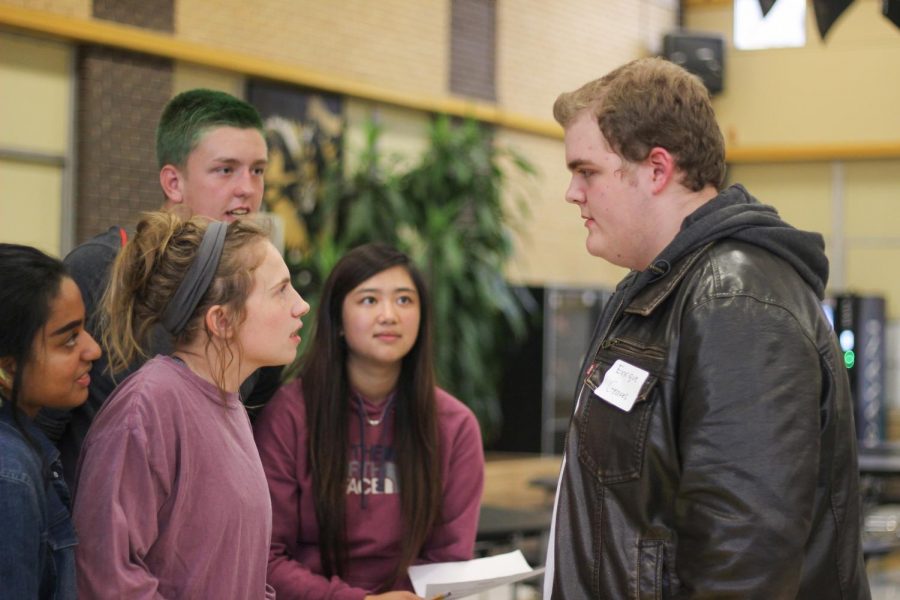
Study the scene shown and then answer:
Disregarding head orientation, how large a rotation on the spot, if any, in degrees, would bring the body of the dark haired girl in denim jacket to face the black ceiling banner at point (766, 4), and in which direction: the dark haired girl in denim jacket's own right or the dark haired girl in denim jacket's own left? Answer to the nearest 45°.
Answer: approximately 45° to the dark haired girl in denim jacket's own left

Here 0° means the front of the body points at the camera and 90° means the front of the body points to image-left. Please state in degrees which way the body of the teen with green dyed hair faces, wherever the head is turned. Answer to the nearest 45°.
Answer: approximately 315°

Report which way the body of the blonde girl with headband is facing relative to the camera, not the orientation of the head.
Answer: to the viewer's right

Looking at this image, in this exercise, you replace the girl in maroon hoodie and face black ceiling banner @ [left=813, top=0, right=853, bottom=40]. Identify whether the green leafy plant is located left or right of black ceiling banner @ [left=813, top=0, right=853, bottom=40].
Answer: left

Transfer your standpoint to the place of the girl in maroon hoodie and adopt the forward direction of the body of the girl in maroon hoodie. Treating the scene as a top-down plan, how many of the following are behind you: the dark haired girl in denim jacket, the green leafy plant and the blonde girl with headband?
1

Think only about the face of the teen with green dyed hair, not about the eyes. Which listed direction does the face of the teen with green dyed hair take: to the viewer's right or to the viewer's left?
to the viewer's right

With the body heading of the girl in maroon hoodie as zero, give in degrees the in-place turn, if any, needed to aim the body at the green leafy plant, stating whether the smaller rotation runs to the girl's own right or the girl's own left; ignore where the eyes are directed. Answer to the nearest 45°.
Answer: approximately 180°

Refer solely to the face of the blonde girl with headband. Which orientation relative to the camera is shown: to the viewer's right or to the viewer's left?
to the viewer's right

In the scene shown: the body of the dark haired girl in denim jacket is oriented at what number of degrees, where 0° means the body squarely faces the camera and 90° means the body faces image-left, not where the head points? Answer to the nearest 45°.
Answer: approximately 270°

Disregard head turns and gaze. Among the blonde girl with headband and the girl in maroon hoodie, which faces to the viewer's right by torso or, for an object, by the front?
the blonde girl with headband

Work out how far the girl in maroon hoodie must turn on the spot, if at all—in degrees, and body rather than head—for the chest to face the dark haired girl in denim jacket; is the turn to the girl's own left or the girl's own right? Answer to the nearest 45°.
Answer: approximately 45° to the girl's own right
